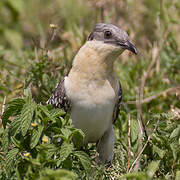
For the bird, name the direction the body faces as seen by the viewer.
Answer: toward the camera

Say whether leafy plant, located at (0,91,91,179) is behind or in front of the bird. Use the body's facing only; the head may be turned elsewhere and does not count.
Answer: in front
